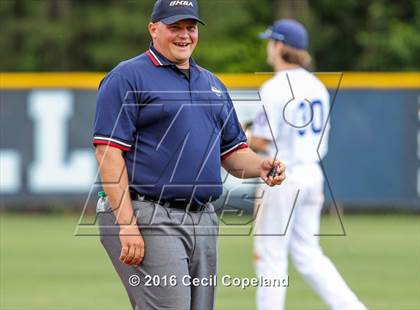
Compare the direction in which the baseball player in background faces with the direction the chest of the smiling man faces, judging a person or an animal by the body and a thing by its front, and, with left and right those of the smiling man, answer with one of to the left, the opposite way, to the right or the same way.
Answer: the opposite way

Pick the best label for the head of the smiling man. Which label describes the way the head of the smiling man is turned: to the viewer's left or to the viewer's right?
to the viewer's right

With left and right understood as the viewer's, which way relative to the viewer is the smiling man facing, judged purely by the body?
facing the viewer and to the right of the viewer

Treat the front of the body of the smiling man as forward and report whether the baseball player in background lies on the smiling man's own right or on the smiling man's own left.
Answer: on the smiling man's own left

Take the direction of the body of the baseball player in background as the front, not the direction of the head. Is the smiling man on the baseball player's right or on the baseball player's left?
on the baseball player's left
